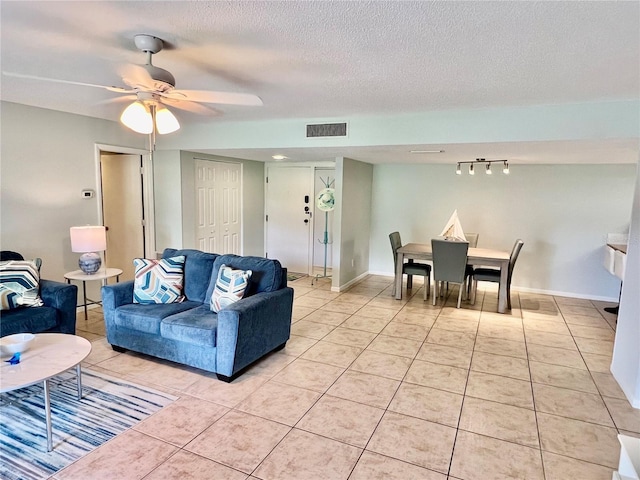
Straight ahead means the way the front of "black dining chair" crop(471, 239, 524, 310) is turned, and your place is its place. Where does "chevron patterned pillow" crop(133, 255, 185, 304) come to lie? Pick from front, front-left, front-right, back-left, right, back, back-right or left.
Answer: front-left

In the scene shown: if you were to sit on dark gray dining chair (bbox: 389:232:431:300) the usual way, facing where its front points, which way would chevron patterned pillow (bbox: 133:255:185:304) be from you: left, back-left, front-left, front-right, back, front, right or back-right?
back-right

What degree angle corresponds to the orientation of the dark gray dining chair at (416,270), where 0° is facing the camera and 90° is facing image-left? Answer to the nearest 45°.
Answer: approximately 270°

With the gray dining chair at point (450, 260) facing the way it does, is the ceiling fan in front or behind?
behind

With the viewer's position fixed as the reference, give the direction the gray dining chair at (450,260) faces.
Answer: facing away from the viewer

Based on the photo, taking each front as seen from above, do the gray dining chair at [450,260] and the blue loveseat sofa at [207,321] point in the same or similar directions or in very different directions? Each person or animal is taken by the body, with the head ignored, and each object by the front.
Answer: very different directions

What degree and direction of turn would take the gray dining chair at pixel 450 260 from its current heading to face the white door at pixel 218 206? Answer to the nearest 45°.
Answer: approximately 90° to its left

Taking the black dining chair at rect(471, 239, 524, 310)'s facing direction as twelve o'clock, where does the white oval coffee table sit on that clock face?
The white oval coffee table is roughly at 10 o'clock from the black dining chair.

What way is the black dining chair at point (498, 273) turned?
to the viewer's left

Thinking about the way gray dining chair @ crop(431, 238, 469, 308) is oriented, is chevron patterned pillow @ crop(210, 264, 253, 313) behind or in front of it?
behind

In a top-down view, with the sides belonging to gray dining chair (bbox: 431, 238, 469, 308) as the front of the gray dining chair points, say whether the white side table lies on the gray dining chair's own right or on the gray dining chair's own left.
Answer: on the gray dining chair's own left

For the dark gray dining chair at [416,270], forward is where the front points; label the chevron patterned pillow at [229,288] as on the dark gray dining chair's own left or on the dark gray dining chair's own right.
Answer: on the dark gray dining chair's own right

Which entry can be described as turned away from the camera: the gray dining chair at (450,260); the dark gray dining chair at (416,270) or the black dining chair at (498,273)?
the gray dining chair at (450,260)
